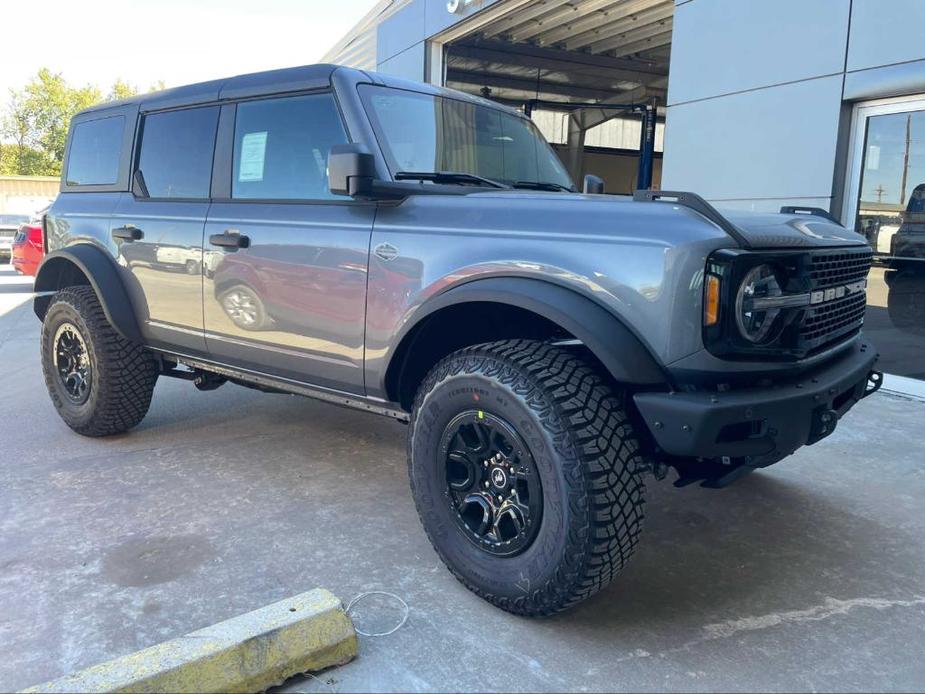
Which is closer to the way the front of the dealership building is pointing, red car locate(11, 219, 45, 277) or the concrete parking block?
the concrete parking block

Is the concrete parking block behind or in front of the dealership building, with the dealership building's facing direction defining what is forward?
in front

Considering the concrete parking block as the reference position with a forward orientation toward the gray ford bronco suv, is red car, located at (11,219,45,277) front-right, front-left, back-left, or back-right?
front-left

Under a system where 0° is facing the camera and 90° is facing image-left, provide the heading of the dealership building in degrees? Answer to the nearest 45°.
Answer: approximately 45°

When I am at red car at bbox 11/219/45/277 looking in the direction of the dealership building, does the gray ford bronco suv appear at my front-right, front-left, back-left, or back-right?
front-right

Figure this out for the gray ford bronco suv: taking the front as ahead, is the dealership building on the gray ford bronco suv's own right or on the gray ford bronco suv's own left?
on the gray ford bronco suv's own left

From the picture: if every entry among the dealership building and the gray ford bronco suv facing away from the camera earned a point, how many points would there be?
0

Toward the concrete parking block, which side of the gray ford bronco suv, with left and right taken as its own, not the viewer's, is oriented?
right

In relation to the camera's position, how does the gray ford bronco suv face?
facing the viewer and to the right of the viewer

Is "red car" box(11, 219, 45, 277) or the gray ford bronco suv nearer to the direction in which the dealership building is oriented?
the gray ford bronco suv

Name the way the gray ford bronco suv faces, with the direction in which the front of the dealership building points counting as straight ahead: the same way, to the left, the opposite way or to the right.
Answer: to the left
